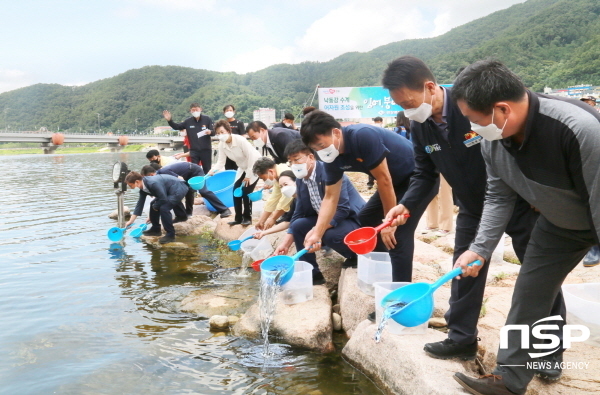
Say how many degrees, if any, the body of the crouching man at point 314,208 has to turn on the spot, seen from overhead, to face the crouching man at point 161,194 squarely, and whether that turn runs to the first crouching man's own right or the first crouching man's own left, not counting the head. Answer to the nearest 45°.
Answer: approximately 90° to the first crouching man's own right

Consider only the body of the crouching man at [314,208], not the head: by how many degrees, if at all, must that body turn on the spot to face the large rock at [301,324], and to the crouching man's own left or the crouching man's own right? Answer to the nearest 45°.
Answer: approximately 45° to the crouching man's own left

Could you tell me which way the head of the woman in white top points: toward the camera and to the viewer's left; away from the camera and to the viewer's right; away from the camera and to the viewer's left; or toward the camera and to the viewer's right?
toward the camera and to the viewer's left

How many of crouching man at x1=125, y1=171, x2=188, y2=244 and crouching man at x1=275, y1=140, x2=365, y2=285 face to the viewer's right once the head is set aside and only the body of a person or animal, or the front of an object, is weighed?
0

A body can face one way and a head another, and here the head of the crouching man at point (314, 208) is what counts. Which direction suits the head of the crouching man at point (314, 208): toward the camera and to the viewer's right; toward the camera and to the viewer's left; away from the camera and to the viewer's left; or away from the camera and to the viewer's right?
toward the camera and to the viewer's left

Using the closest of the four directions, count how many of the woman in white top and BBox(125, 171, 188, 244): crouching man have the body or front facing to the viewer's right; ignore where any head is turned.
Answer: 0

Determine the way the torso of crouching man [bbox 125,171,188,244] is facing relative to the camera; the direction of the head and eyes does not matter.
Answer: to the viewer's left

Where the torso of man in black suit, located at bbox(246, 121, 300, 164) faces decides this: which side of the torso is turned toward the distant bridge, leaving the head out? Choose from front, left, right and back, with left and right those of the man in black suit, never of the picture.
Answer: right

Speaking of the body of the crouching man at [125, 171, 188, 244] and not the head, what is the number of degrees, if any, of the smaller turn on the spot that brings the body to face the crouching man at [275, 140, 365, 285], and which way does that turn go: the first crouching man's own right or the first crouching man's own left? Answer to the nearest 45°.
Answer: approximately 90° to the first crouching man's own left

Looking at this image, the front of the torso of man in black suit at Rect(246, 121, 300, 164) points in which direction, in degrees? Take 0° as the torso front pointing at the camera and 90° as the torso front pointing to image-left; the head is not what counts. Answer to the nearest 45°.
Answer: approximately 45°

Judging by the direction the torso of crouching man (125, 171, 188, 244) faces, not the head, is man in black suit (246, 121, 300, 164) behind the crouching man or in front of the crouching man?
behind
